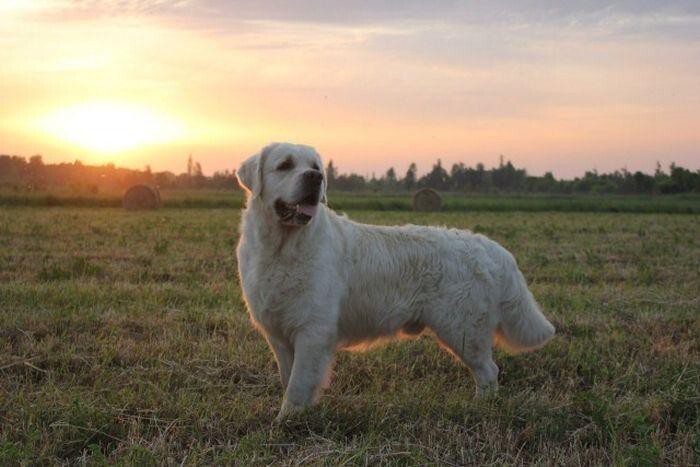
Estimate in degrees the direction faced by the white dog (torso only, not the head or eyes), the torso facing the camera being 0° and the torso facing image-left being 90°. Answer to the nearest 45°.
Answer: approximately 45°

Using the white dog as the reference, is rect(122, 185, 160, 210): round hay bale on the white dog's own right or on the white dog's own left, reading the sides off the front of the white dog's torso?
on the white dog's own right

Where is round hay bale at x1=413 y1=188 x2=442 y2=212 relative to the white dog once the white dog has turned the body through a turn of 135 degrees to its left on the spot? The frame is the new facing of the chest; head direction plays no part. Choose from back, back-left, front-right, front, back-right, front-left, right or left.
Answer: left
